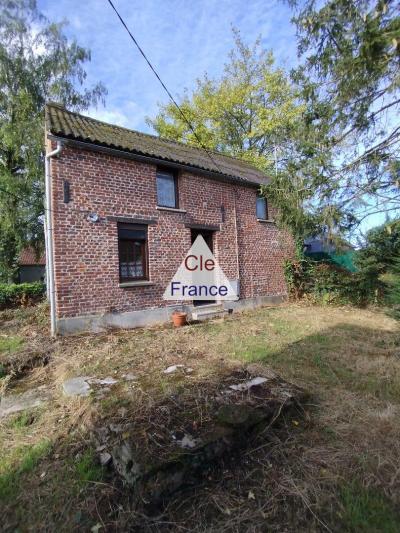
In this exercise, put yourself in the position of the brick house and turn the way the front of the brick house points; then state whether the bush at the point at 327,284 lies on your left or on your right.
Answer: on your left

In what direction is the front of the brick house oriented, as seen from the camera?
facing the viewer and to the right of the viewer

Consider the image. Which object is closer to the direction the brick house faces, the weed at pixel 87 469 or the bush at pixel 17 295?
the weed

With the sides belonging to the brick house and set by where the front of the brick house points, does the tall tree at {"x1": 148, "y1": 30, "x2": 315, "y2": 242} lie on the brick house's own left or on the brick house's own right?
on the brick house's own left

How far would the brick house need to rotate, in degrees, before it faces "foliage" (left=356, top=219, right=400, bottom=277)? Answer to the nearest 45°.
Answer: approximately 45° to its left

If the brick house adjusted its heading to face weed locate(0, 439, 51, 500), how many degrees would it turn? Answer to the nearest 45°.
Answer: approximately 45° to its right
